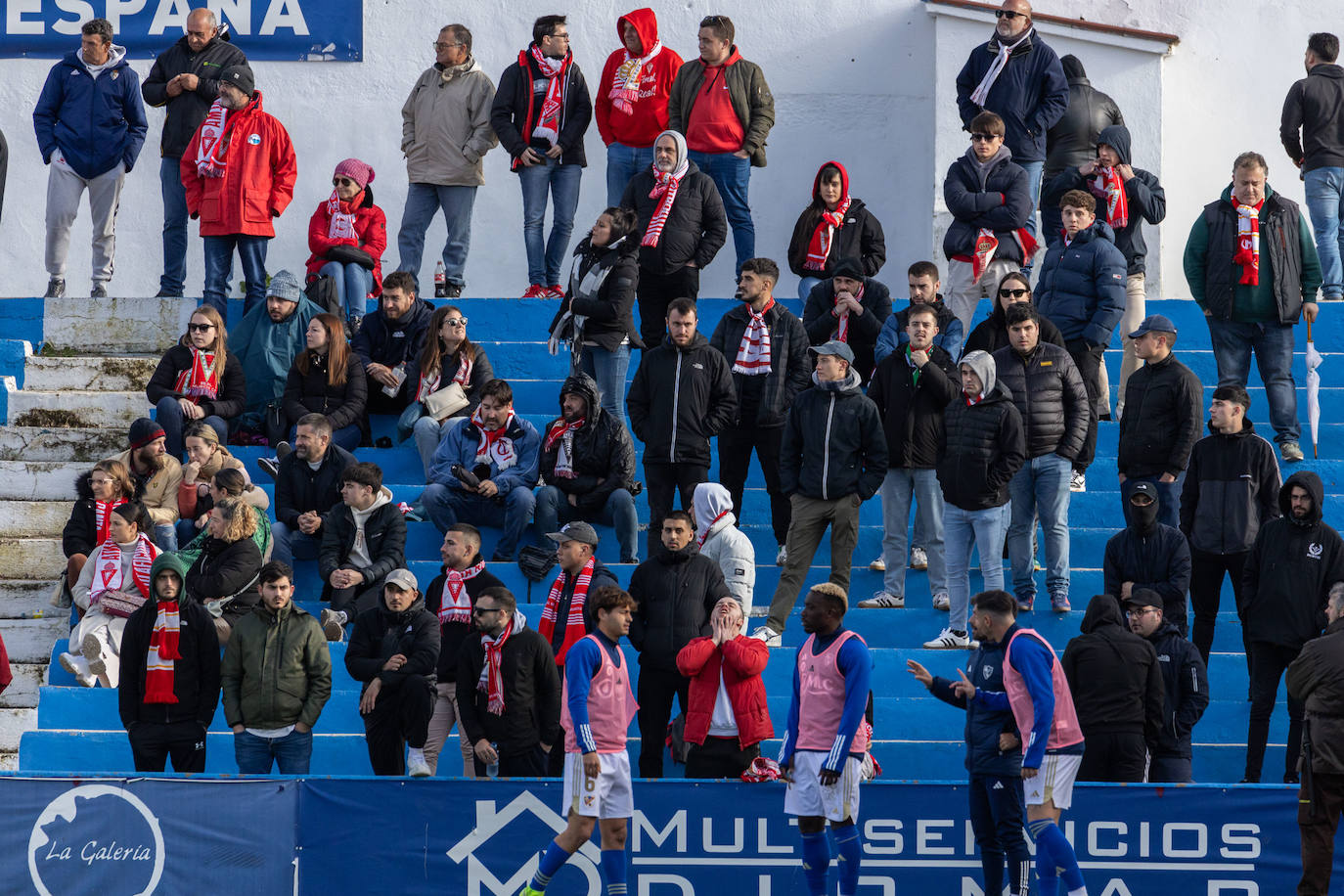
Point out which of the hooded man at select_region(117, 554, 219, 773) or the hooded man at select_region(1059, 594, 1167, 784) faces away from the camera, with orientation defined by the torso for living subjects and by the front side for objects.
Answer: the hooded man at select_region(1059, 594, 1167, 784)

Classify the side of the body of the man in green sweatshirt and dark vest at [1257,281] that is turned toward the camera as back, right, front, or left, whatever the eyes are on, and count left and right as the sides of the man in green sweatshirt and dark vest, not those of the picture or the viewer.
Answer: front

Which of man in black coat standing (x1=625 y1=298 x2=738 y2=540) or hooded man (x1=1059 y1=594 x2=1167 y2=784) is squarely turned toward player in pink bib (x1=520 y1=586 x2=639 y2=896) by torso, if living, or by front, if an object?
the man in black coat standing

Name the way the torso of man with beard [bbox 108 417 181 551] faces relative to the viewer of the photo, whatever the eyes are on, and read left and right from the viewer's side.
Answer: facing the viewer and to the right of the viewer

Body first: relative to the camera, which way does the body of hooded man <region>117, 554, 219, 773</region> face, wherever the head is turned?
toward the camera

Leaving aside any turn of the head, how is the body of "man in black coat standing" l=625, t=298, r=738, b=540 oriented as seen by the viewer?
toward the camera

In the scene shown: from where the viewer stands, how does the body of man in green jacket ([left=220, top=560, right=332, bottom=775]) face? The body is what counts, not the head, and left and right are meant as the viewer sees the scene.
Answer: facing the viewer

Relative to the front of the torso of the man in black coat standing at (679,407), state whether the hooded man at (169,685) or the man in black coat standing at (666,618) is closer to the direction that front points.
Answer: the man in black coat standing

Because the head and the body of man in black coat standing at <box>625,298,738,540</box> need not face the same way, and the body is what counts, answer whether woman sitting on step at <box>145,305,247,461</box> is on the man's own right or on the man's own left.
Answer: on the man's own right

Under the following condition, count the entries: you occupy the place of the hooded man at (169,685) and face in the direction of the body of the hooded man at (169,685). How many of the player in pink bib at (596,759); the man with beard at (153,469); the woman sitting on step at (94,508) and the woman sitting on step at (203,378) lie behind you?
3

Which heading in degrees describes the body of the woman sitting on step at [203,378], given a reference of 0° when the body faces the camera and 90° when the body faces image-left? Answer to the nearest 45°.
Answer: approximately 0°
